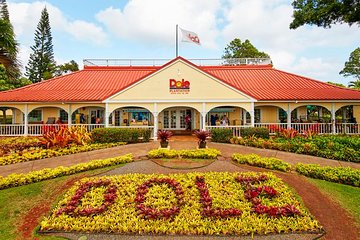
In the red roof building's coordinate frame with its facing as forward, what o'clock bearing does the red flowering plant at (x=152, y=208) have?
The red flowering plant is roughly at 12 o'clock from the red roof building.

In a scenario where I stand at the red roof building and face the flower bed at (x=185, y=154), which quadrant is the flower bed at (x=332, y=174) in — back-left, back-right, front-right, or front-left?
front-left

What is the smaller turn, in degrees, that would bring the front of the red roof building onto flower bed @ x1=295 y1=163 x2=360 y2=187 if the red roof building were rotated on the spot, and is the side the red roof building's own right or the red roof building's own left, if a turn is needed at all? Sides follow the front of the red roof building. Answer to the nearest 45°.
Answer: approximately 45° to the red roof building's own left

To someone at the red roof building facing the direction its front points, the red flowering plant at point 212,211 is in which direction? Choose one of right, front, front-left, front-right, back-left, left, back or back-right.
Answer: front

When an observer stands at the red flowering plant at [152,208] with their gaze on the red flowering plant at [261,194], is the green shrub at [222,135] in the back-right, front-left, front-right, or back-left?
front-left

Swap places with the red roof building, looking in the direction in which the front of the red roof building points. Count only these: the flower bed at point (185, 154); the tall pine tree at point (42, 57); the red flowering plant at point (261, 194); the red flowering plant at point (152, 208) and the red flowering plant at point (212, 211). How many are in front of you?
4

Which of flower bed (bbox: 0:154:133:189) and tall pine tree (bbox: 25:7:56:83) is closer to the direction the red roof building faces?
the flower bed

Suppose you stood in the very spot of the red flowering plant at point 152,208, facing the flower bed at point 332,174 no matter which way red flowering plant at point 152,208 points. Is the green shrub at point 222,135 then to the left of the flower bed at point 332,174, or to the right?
left

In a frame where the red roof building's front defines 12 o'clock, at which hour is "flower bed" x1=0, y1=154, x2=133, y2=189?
The flower bed is roughly at 1 o'clock from the red roof building.

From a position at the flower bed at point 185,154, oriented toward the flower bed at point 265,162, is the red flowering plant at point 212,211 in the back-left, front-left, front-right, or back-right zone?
front-right

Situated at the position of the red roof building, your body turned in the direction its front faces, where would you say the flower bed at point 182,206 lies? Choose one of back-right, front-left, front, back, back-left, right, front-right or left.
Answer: front

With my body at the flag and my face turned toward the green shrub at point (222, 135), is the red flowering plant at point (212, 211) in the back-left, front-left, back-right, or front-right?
front-right

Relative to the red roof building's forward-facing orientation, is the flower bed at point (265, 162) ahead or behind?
ahead

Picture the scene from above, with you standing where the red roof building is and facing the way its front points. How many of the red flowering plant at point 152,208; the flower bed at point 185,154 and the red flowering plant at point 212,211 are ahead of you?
3

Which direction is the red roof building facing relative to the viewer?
toward the camera

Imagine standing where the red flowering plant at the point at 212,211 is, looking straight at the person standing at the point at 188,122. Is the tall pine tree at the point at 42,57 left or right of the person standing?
left
